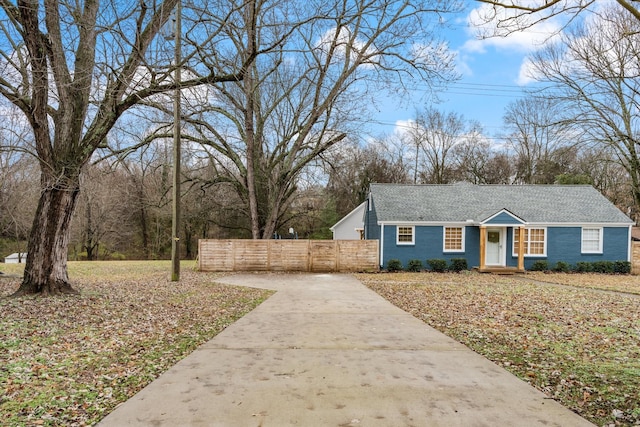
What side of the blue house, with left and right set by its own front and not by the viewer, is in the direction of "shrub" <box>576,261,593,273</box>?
left

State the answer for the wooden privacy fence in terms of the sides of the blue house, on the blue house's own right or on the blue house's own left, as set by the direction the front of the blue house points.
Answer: on the blue house's own right

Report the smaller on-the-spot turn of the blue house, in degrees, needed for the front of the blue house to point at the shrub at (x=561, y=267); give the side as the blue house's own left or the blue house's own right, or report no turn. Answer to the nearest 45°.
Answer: approximately 90° to the blue house's own left

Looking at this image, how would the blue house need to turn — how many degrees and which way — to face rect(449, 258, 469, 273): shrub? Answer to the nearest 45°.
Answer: approximately 45° to its right

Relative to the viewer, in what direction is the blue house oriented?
toward the camera

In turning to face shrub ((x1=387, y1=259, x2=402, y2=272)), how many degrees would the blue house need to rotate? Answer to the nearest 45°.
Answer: approximately 45° to its right

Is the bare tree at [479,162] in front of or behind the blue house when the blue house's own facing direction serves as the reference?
behind

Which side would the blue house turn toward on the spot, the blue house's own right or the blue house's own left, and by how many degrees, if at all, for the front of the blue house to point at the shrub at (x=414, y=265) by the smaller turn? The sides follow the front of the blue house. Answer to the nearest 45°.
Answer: approximately 45° to the blue house's own right
